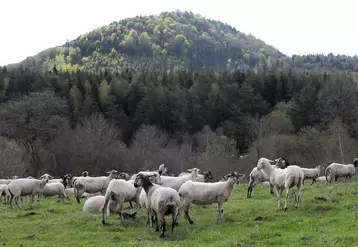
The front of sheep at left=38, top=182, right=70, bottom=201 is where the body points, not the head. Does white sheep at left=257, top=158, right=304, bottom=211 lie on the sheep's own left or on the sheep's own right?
on the sheep's own left

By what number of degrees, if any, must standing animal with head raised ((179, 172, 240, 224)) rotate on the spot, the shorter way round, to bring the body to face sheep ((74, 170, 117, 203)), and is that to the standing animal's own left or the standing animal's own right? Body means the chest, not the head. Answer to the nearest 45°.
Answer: approximately 135° to the standing animal's own left

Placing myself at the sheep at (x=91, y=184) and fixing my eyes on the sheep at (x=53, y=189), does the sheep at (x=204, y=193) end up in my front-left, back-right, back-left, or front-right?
back-left

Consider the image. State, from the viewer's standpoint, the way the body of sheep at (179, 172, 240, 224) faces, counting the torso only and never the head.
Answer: to the viewer's right

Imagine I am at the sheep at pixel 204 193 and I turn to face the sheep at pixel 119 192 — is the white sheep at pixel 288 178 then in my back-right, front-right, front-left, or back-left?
back-right
